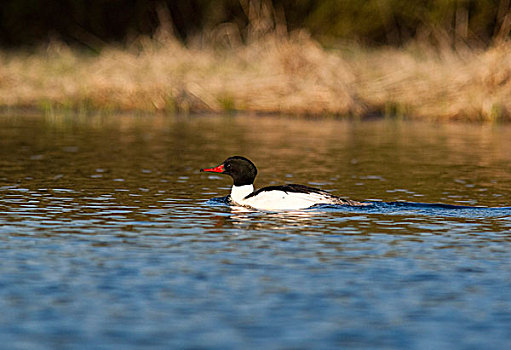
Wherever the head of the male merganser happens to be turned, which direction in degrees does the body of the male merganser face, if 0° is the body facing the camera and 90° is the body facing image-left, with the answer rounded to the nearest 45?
approximately 90°
